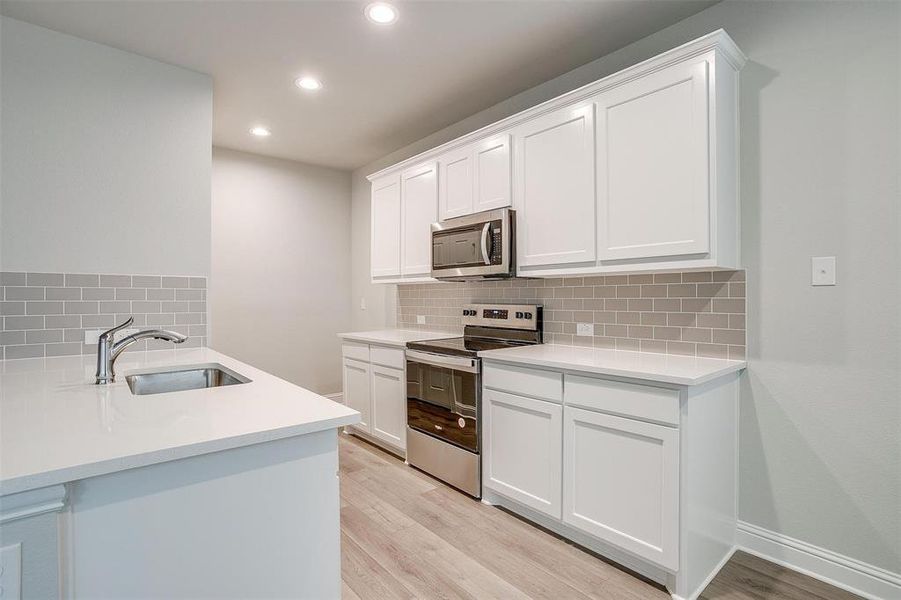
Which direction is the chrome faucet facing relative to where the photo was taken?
to the viewer's right

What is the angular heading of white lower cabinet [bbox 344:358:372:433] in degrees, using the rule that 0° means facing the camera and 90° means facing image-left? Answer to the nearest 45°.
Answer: approximately 45°

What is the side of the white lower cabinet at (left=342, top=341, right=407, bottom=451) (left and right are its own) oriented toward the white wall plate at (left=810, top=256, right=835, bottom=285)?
left

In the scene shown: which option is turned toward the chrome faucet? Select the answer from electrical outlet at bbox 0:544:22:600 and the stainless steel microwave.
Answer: the stainless steel microwave

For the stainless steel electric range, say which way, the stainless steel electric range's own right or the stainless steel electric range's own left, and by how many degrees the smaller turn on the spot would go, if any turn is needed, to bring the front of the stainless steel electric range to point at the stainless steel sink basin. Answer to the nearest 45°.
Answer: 0° — it already faces it

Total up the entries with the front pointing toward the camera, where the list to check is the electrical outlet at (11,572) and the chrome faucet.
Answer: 1
